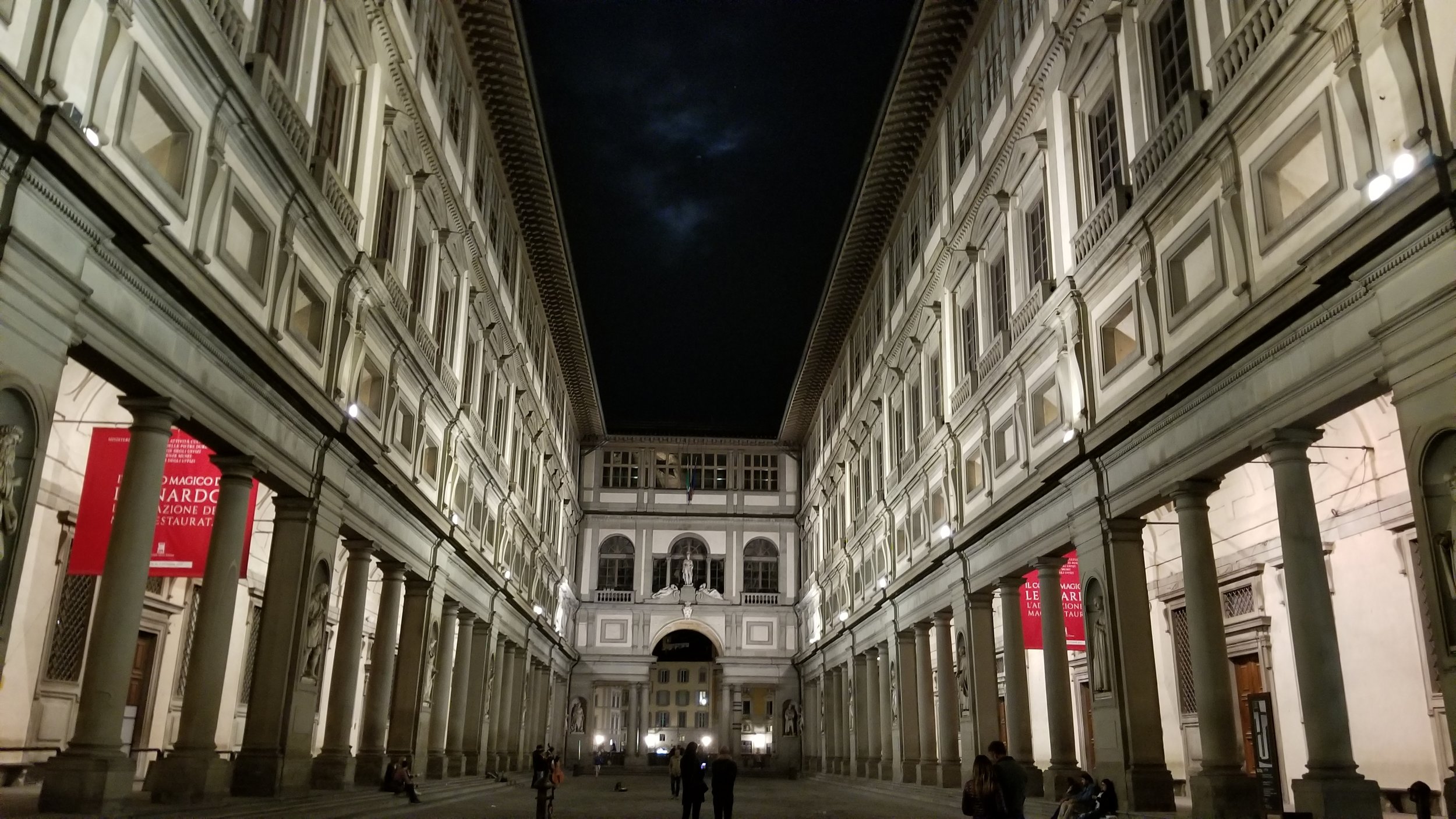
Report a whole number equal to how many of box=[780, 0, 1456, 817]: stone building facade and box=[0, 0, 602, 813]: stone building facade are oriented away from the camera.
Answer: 0

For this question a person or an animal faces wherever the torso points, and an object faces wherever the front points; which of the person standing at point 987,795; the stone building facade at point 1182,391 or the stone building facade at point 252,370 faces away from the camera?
the person standing

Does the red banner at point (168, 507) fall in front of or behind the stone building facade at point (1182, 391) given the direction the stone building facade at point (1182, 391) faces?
in front

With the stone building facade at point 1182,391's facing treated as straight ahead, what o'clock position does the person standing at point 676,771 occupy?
The person standing is roughly at 3 o'clock from the stone building facade.

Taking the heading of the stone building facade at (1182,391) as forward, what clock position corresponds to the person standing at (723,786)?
The person standing is roughly at 1 o'clock from the stone building facade.

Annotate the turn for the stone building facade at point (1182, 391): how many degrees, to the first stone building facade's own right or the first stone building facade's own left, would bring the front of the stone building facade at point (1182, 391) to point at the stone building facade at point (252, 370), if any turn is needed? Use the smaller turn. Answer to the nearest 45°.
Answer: approximately 45° to the first stone building facade's own right

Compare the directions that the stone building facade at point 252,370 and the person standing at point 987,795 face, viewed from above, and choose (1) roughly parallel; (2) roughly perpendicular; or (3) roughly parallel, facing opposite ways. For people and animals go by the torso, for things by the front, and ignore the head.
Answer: roughly perpendicular

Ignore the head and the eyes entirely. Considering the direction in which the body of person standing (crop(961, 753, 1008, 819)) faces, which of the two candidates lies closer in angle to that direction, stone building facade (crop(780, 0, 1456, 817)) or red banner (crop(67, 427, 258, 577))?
the stone building facade

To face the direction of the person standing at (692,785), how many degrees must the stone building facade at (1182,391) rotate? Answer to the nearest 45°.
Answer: approximately 45° to its right

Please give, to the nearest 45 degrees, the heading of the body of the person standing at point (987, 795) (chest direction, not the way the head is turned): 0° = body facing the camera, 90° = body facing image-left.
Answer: approximately 180°

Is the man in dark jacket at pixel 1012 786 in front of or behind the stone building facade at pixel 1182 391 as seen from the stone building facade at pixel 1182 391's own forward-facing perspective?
in front

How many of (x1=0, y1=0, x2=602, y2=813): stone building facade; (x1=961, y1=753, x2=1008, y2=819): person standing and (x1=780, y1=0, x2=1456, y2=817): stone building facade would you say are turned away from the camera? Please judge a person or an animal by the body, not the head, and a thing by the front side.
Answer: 1

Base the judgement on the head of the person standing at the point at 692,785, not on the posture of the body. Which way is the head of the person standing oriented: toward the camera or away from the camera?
away from the camera
